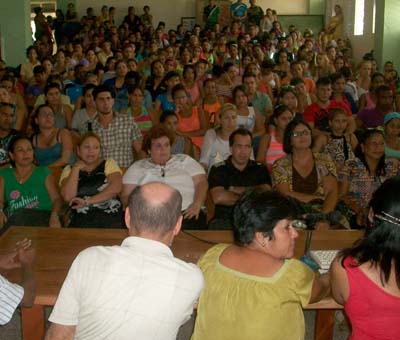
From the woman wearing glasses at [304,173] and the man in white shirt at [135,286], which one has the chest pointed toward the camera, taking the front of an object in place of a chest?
the woman wearing glasses

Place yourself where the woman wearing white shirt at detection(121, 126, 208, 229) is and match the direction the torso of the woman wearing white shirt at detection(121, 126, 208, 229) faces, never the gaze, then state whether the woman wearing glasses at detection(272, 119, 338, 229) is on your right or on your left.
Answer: on your left

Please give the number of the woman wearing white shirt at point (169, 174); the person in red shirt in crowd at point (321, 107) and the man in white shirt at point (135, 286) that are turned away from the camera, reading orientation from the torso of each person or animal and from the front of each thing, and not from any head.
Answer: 1

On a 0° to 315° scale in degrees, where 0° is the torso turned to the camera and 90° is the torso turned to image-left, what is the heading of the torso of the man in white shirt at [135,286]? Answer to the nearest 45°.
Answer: approximately 180°

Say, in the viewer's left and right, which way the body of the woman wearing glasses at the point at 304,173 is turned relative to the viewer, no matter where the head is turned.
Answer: facing the viewer

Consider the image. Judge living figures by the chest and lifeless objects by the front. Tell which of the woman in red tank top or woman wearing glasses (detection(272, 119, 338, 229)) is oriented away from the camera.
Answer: the woman in red tank top

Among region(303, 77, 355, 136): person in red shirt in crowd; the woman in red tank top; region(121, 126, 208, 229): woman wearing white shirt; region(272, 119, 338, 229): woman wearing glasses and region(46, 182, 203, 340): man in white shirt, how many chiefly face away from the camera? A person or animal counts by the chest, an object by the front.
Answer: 2

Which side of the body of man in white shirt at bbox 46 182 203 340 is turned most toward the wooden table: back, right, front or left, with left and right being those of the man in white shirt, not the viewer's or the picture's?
front

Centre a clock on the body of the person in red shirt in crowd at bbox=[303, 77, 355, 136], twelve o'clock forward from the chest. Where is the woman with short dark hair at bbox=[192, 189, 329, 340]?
The woman with short dark hair is roughly at 12 o'clock from the person in red shirt in crowd.

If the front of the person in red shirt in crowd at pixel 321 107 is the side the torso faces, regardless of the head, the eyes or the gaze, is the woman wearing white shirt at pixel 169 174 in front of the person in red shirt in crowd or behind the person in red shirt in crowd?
in front

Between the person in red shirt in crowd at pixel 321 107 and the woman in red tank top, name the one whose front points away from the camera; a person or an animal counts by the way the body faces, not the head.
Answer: the woman in red tank top

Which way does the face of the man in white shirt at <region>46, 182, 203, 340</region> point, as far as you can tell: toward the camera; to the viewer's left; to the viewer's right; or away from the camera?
away from the camera

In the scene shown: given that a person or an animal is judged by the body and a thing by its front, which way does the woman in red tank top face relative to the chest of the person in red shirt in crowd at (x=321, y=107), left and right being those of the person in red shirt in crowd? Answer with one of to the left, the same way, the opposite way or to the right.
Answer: the opposite way

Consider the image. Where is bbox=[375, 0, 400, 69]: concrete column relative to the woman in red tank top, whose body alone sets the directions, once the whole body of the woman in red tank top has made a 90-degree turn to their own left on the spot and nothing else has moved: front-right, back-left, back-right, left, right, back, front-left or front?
right

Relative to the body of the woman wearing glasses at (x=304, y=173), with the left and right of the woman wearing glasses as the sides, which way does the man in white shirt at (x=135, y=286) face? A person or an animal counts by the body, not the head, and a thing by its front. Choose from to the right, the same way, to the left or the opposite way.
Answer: the opposite way

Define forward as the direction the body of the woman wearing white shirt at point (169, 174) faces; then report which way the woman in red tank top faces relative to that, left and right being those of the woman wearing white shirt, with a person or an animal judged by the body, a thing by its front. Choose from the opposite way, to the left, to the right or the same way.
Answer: the opposite way

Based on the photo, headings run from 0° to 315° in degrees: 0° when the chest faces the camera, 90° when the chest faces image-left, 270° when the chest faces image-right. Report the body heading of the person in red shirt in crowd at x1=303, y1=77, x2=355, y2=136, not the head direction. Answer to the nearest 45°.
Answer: approximately 0°

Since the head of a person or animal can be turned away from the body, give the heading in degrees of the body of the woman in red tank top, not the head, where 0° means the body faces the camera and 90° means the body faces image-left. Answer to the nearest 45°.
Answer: approximately 180°
